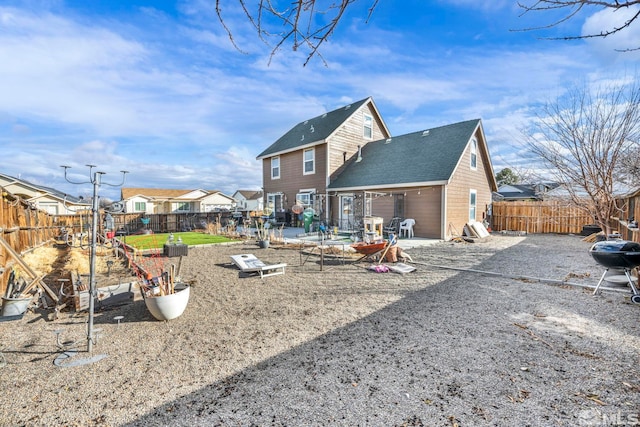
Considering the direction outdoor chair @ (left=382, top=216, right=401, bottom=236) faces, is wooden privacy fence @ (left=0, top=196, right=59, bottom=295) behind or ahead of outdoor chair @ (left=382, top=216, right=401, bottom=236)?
ahead

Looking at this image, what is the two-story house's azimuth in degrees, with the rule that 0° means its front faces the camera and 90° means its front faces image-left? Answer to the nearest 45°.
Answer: approximately 225°

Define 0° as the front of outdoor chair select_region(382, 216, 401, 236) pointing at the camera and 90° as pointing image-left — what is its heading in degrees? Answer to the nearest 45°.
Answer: approximately 45°

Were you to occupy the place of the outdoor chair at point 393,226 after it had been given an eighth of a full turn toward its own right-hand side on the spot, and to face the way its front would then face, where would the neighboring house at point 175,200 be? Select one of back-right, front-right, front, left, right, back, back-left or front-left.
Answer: front-right

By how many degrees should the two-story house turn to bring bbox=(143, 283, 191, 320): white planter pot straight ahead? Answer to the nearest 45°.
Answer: approximately 135° to its right

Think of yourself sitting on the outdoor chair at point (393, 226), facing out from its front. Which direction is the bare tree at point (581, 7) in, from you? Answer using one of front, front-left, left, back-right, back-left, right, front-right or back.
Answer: front-left

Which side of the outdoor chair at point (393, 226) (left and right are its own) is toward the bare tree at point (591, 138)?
left

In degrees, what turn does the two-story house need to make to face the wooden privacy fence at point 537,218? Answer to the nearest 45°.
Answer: approximately 45° to its right
